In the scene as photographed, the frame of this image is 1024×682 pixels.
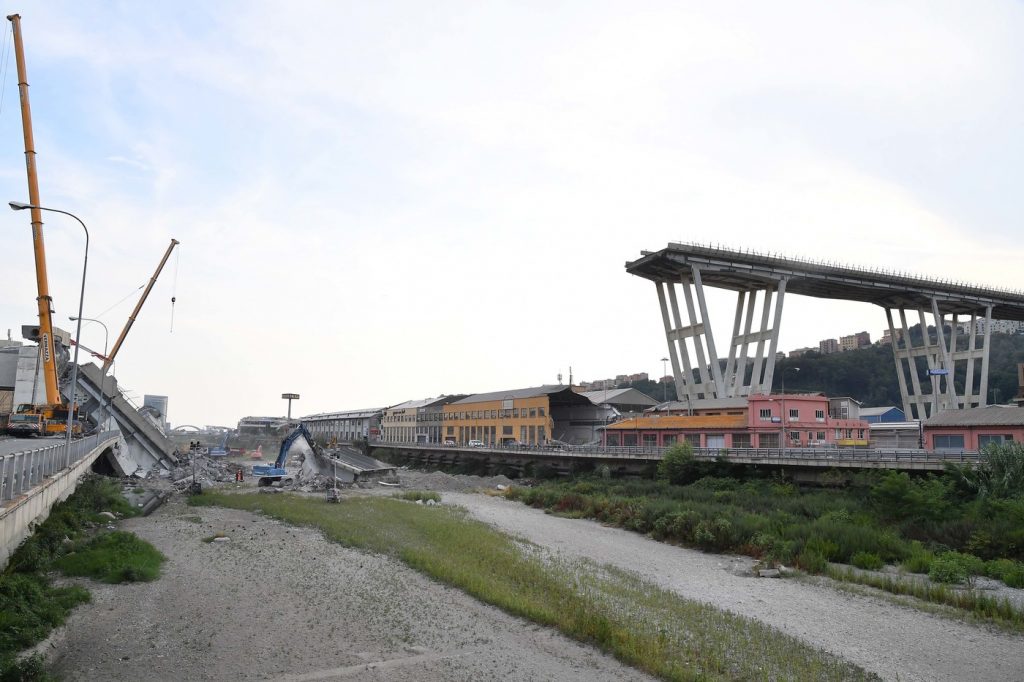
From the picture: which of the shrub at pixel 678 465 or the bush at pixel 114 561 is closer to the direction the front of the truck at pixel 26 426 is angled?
the bush
